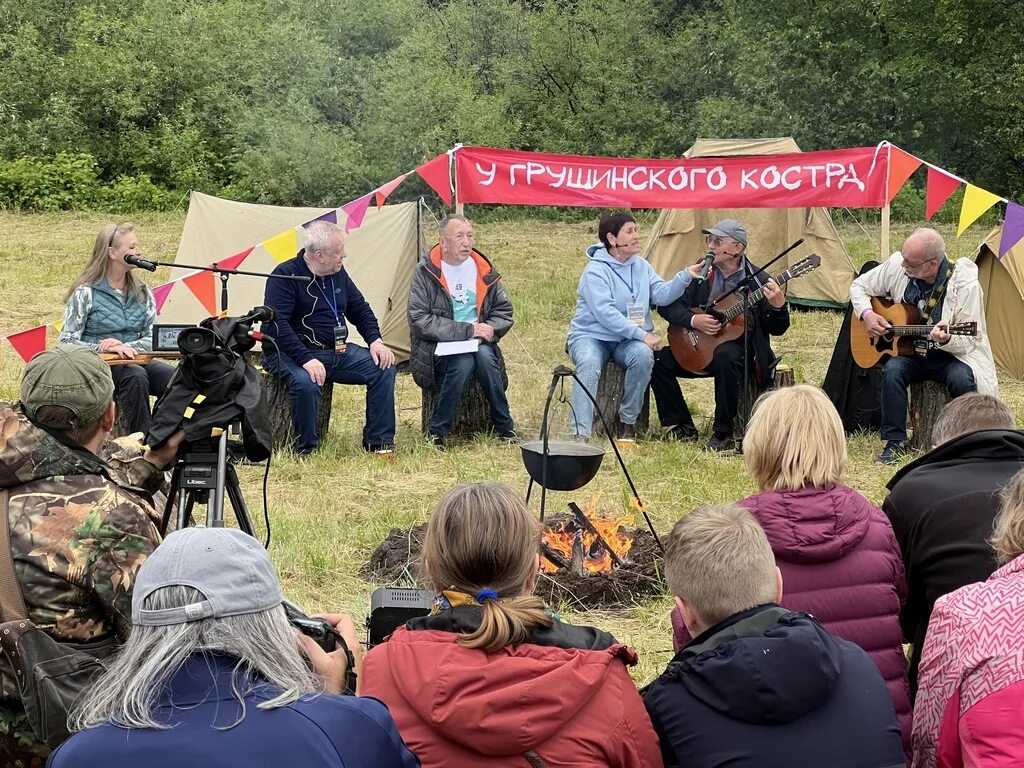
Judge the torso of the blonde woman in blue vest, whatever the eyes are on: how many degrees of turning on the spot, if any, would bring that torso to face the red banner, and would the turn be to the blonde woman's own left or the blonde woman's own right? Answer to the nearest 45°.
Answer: approximately 45° to the blonde woman's own left

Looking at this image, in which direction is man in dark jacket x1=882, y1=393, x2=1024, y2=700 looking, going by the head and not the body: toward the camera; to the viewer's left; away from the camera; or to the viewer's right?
away from the camera

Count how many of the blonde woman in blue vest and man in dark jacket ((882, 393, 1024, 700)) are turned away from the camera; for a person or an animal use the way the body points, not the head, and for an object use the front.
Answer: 1

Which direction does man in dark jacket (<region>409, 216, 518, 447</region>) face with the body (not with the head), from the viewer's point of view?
toward the camera

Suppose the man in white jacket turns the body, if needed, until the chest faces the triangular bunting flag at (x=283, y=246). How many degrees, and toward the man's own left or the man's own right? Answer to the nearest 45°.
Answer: approximately 45° to the man's own right

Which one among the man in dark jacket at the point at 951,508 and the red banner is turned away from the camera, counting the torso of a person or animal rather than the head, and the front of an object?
the man in dark jacket

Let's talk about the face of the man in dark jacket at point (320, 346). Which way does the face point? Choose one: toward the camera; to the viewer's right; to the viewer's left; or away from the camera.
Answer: to the viewer's right

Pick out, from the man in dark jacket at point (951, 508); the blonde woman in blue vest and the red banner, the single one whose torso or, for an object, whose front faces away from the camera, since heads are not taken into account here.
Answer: the man in dark jacket

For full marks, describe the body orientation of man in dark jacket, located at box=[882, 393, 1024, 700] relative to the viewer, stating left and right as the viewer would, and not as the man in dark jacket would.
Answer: facing away from the viewer

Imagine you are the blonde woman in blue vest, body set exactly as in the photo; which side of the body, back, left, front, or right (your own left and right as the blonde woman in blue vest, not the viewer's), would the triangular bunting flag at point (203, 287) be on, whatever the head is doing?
left

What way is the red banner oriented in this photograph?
toward the camera

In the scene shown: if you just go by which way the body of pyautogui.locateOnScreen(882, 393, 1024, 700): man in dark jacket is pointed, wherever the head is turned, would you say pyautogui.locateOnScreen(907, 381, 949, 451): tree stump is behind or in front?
in front

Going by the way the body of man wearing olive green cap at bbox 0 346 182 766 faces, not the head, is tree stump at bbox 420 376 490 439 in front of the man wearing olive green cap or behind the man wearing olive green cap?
in front

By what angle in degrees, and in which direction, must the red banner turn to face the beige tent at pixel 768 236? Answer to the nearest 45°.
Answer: approximately 180°

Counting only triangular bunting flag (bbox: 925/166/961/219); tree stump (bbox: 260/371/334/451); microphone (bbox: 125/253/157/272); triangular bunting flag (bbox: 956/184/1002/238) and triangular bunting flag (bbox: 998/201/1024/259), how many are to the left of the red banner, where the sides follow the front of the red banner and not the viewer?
3
